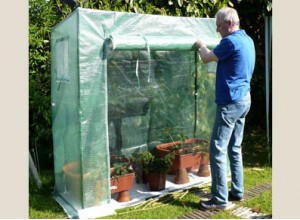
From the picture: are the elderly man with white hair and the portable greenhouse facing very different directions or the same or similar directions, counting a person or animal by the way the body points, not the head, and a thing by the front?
very different directions

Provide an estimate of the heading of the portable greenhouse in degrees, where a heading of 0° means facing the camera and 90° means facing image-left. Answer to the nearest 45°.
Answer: approximately 315°

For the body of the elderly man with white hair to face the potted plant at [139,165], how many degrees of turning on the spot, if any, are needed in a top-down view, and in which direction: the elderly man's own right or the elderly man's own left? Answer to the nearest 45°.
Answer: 0° — they already face it

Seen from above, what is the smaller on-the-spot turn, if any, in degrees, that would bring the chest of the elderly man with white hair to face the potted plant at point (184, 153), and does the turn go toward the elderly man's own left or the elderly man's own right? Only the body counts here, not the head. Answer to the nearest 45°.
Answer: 0° — they already face it

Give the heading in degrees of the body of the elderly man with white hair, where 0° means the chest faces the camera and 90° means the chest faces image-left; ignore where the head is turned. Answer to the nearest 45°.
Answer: approximately 135°

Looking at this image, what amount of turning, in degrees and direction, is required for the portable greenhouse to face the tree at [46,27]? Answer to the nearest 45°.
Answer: approximately 180°

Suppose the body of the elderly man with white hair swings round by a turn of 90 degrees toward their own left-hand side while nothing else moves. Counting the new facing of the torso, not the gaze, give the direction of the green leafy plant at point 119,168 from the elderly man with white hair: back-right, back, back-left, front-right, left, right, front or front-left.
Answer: front-right

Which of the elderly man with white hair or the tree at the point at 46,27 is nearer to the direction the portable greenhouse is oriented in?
the elderly man with white hair

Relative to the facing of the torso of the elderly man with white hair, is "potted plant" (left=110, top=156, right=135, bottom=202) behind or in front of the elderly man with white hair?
in front

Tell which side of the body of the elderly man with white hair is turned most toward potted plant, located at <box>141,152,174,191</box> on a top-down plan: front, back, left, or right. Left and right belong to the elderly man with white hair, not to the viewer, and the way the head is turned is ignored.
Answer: front
